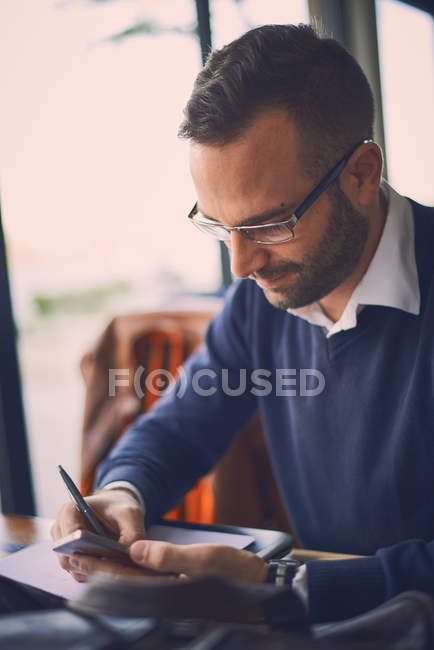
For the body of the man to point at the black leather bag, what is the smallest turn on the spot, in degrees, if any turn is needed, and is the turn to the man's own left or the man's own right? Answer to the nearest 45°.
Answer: approximately 45° to the man's own left

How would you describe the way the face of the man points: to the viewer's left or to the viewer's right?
to the viewer's left

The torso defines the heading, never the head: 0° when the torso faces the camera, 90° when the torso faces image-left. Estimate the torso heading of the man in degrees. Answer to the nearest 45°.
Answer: approximately 45°
